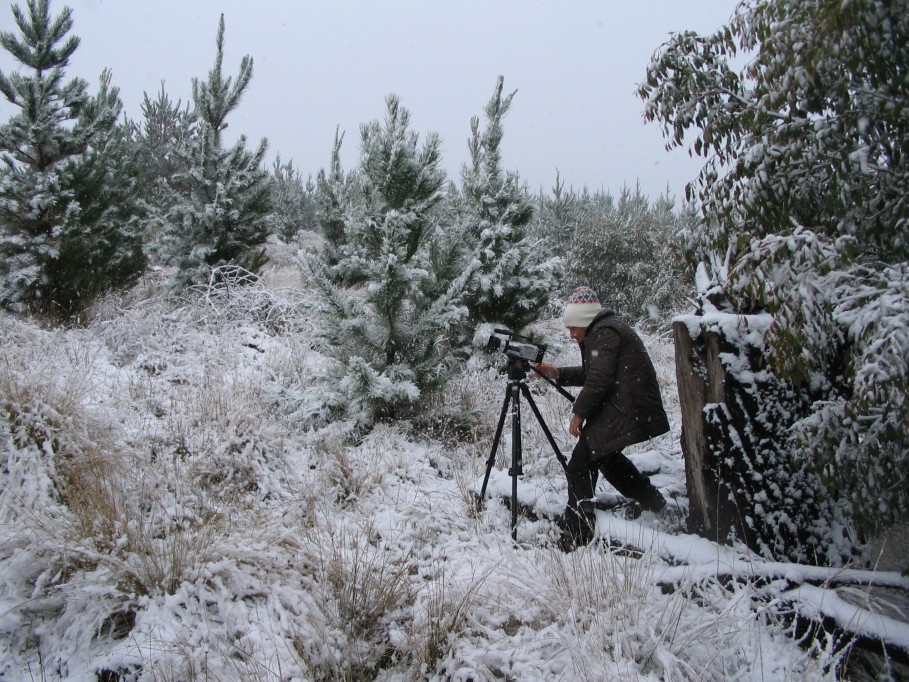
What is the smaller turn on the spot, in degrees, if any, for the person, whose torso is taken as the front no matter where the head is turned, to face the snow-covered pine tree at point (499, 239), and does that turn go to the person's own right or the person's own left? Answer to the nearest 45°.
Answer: approximately 90° to the person's own right

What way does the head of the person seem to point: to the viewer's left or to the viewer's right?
to the viewer's left

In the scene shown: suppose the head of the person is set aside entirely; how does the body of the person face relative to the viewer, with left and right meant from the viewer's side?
facing to the left of the viewer

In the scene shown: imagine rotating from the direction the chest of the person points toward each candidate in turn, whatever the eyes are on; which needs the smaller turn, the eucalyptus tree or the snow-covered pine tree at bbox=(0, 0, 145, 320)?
the snow-covered pine tree

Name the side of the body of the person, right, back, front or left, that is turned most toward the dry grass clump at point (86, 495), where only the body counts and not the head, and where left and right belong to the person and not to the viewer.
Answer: front

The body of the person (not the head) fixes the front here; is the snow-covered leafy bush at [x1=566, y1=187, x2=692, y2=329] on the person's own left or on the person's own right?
on the person's own right
